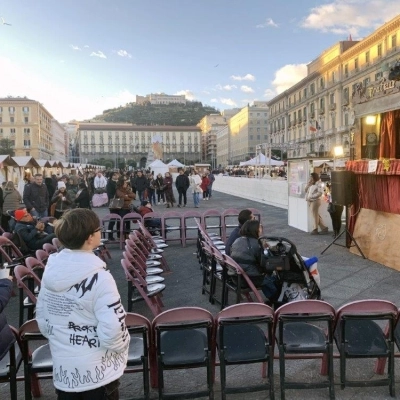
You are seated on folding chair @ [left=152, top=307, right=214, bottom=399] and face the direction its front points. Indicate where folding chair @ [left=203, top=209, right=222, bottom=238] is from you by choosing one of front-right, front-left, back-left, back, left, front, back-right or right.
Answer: front

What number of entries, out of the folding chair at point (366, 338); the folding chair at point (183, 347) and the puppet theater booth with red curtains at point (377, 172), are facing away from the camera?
2

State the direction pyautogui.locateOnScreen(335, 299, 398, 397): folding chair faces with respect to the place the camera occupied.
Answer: facing away from the viewer

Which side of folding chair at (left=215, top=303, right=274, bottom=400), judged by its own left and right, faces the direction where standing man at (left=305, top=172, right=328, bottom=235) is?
front

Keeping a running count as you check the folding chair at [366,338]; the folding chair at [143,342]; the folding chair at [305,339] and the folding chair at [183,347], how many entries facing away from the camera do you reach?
4

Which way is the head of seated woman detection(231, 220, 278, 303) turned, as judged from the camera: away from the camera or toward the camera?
away from the camera

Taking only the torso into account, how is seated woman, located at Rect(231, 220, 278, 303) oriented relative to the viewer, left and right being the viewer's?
facing away from the viewer and to the right of the viewer

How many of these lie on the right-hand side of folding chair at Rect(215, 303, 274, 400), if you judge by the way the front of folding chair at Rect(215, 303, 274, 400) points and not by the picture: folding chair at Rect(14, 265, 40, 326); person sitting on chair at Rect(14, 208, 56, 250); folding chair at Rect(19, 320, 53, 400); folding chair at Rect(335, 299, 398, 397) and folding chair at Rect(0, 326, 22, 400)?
1

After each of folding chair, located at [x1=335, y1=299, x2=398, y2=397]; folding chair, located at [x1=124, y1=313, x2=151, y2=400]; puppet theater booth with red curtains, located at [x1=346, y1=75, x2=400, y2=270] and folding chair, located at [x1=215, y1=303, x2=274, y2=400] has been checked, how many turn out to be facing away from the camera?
3

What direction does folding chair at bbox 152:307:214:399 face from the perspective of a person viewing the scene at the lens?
facing away from the viewer

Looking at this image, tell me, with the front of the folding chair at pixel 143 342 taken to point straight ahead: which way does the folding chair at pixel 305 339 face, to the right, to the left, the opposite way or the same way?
the same way

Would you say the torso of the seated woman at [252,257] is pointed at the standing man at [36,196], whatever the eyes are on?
no

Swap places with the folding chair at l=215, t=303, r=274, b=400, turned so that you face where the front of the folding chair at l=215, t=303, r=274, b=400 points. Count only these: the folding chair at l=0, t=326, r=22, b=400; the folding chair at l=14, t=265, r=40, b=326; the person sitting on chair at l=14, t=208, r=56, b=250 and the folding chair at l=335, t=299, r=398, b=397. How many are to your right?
1

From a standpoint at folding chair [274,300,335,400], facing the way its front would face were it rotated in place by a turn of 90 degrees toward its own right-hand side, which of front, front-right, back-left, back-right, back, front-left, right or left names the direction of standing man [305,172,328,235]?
left

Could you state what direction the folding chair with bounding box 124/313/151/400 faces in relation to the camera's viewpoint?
facing away from the viewer

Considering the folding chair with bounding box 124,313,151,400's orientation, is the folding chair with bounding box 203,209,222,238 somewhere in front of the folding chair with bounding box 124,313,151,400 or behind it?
in front

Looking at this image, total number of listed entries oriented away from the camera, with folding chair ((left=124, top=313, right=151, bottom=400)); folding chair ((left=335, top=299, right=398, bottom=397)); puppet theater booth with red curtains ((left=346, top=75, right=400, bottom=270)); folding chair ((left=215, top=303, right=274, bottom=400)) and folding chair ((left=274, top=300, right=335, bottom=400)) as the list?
4

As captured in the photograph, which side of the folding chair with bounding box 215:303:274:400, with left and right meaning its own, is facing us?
back

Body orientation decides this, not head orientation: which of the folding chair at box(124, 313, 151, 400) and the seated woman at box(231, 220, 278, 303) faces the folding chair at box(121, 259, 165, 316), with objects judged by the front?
the folding chair at box(124, 313, 151, 400)

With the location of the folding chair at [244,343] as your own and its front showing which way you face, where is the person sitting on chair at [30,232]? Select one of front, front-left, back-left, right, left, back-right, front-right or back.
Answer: front-left

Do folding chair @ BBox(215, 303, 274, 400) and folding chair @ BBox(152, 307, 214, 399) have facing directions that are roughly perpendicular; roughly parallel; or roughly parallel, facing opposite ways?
roughly parallel
